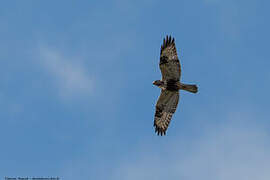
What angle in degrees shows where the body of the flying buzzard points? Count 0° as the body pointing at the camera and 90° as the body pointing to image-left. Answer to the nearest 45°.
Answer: approximately 90°
